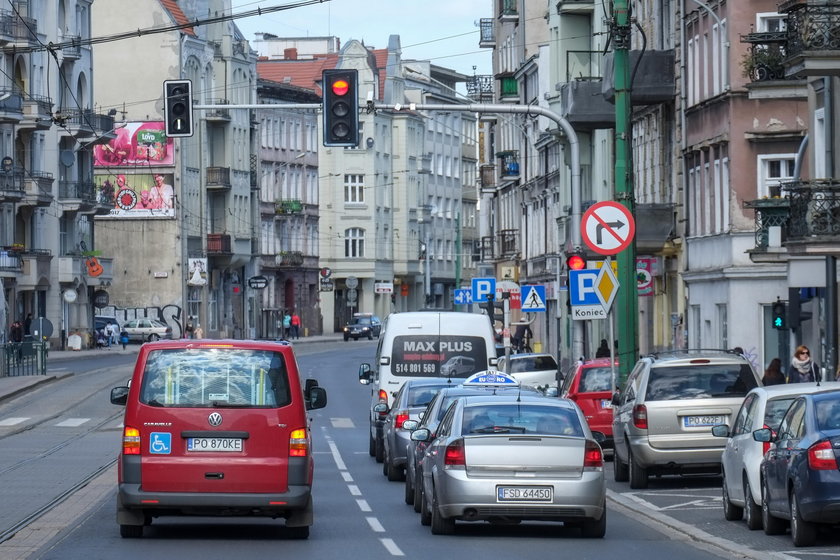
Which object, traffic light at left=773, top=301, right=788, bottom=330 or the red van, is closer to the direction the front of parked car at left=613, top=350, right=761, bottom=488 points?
the traffic light

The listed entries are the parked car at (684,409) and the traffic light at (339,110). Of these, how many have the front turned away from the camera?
1

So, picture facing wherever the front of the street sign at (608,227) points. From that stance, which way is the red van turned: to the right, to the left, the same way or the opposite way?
the opposite way

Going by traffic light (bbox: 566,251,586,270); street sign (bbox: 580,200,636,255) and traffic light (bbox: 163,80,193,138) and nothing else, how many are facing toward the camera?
3

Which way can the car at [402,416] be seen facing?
away from the camera

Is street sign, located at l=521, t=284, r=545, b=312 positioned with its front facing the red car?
yes

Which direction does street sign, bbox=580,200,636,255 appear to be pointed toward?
toward the camera

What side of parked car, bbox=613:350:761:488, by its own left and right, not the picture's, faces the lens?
back

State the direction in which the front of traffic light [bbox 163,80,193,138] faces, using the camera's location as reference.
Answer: facing the viewer

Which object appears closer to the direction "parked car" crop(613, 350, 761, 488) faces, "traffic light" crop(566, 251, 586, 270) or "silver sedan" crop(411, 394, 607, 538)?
the traffic light

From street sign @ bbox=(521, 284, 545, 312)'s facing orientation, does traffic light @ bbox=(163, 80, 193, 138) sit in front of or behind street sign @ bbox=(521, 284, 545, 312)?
in front

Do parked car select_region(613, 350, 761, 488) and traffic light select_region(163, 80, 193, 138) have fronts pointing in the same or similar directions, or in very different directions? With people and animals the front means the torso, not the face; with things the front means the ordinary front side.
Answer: very different directions

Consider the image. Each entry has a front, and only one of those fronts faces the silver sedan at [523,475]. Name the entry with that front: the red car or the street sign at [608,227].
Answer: the street sign

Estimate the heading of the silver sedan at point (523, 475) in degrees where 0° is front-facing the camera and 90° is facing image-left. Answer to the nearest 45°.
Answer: approximately 180°

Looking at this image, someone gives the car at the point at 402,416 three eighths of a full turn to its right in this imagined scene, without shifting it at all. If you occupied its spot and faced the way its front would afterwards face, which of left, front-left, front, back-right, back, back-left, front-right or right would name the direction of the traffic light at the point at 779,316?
left

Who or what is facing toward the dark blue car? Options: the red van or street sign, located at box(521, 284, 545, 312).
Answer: the street sign

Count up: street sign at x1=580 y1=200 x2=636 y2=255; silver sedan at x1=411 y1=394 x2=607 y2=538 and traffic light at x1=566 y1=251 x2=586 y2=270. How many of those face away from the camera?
1

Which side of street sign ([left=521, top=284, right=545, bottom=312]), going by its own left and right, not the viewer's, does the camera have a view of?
front
